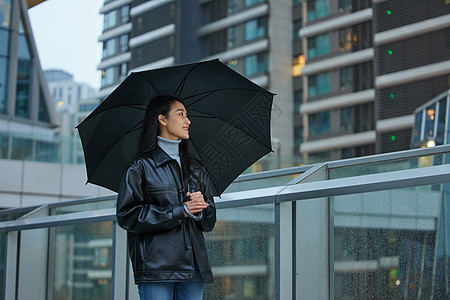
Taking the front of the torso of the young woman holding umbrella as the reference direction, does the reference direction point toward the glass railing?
no

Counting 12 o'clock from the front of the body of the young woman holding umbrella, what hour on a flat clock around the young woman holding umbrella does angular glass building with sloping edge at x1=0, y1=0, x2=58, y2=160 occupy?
The angular glass building with sloping edge is roughly at 7 o'clock from the young woman holding umbrella.

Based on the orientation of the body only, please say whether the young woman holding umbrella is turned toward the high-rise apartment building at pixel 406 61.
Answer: no

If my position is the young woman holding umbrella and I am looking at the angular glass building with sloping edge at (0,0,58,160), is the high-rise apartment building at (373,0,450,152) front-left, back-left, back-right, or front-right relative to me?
front-right

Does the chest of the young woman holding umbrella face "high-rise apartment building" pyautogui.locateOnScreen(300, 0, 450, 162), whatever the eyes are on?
no

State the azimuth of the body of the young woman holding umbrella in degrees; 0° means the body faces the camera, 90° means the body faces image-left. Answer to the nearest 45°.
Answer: approximately 315°

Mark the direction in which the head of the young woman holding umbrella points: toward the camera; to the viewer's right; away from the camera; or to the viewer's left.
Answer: to the viewer's right
